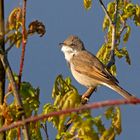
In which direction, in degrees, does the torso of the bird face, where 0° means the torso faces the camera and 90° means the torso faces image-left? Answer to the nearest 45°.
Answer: approximately 90°
